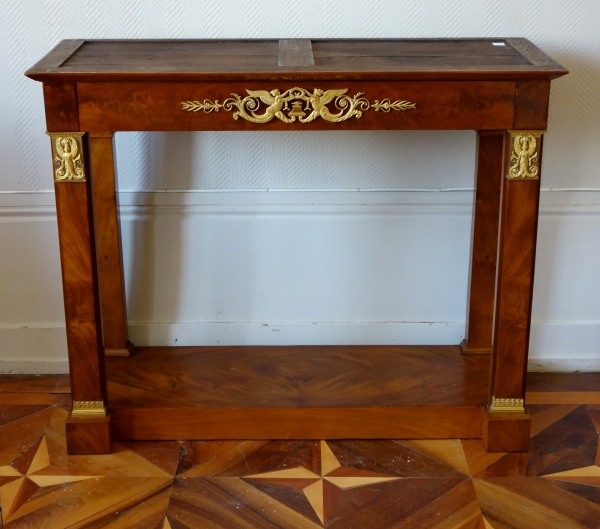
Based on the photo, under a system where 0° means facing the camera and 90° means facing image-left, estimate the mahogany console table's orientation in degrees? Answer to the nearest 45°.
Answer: approximately 0°
